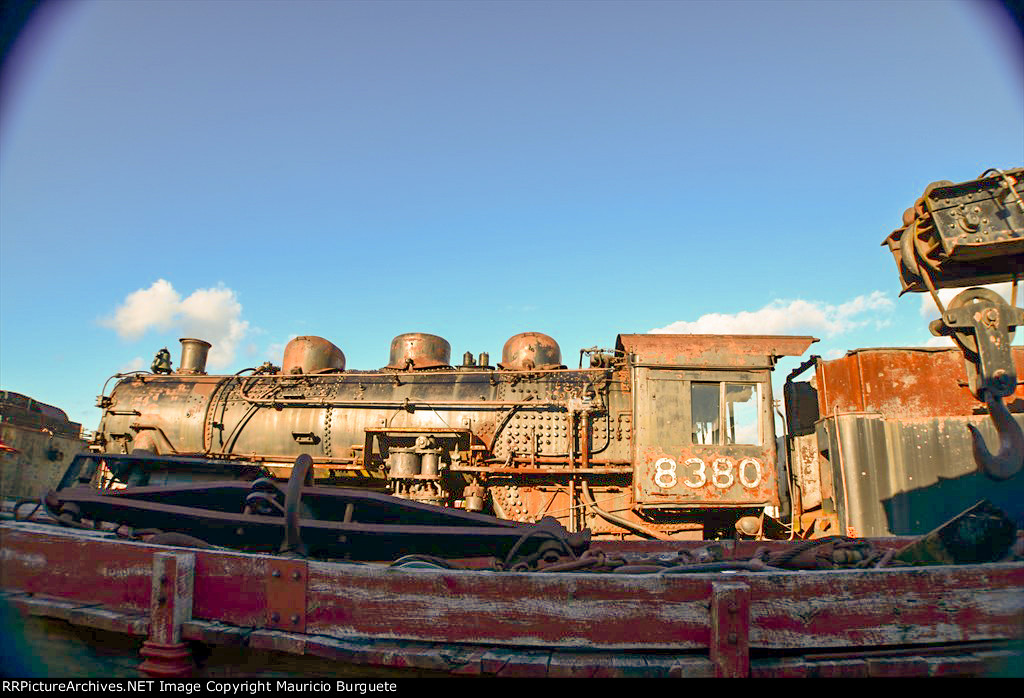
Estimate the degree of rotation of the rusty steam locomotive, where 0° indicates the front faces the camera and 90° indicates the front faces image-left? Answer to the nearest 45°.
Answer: approximately 90°
